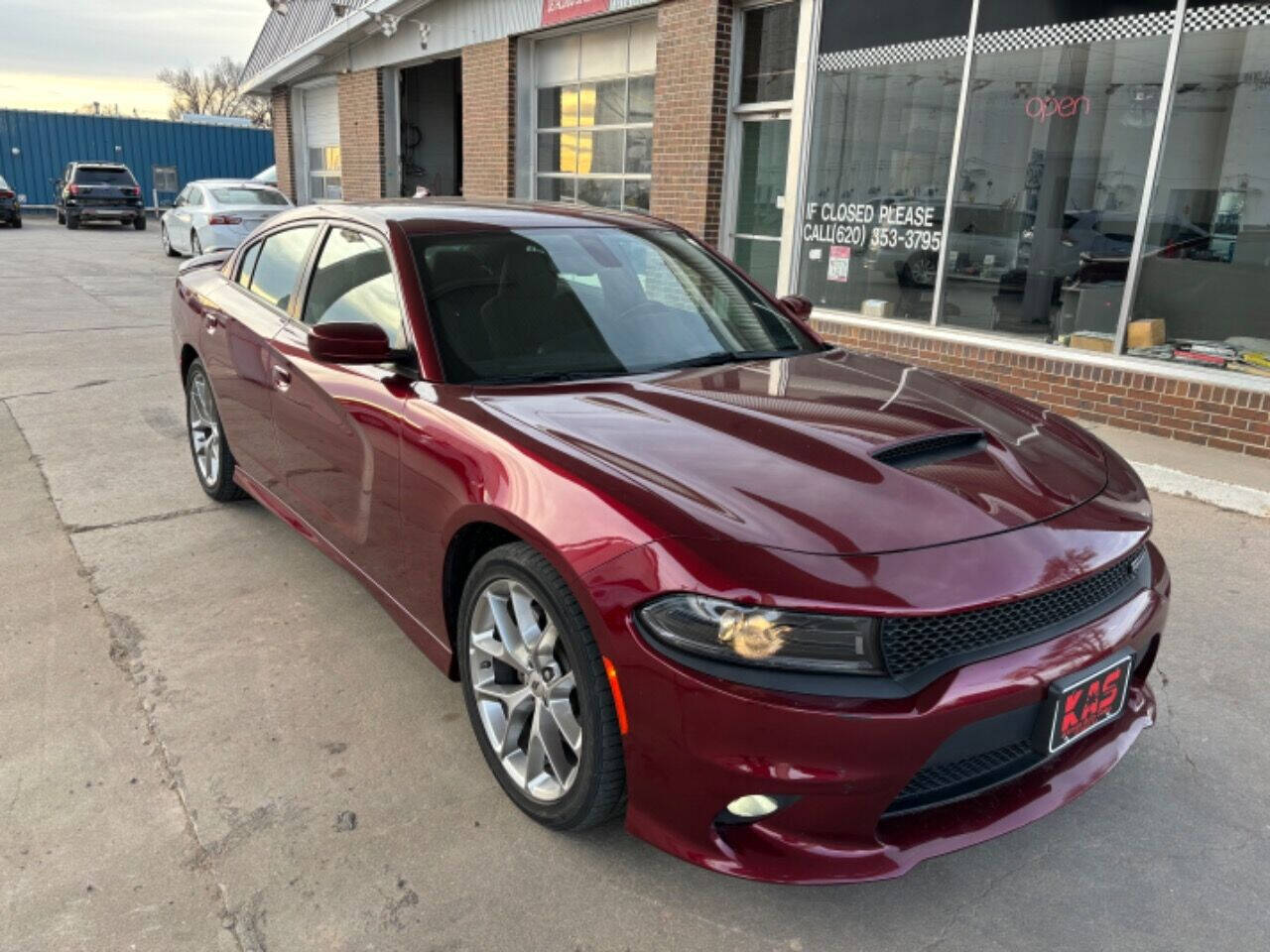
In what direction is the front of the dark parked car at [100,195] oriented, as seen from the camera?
facing away from the viewer

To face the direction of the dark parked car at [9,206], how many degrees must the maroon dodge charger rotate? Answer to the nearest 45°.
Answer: approximately 180°

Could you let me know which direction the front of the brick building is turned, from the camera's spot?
facing the viewer and to the left of the viewer

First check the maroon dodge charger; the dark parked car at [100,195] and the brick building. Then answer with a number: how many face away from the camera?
1

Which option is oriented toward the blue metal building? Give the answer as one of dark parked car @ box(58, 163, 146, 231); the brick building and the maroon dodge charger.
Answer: the dark parked car

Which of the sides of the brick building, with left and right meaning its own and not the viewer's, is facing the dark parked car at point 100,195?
right

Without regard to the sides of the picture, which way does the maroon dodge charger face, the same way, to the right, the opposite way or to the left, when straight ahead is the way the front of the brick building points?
to the left

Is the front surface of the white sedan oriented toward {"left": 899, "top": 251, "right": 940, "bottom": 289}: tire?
no

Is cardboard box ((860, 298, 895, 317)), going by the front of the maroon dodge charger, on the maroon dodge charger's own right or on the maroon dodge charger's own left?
on the maroon dodge charger's own left

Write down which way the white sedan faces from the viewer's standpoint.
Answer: facing away from the viewer and to the left of the viewer

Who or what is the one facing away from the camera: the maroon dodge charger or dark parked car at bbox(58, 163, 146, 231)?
the dark parked car

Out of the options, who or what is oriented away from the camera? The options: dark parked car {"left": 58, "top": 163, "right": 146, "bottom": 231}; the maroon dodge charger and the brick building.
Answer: the dark parked car

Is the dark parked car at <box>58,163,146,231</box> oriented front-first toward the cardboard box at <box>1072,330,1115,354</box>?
no

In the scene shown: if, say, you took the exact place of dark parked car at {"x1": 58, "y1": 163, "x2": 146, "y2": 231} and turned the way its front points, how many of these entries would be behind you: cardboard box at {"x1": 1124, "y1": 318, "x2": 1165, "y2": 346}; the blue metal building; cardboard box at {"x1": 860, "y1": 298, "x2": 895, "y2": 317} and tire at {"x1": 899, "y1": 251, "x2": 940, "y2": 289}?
3

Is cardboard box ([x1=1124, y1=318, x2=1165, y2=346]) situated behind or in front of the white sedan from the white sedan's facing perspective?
behind

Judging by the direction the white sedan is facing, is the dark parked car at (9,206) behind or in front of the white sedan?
in front

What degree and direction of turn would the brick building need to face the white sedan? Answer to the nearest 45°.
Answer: approximately 90° to its right

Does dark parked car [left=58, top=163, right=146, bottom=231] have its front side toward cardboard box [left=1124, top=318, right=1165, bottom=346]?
no

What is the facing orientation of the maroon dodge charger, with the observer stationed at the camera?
facing the viewer and to the right of the viewer
